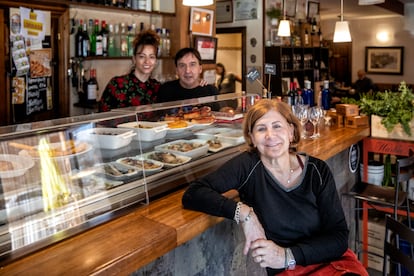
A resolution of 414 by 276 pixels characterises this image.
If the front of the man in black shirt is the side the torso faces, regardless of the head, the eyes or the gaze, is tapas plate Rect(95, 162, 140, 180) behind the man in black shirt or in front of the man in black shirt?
in front

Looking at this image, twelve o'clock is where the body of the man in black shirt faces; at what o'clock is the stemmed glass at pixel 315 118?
The stemmed glass is roughly at 9 o'clock from the man in black shirt.

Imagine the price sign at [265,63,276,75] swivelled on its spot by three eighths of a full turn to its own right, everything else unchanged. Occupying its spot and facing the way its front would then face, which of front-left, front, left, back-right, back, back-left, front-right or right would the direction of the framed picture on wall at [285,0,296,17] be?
front-right

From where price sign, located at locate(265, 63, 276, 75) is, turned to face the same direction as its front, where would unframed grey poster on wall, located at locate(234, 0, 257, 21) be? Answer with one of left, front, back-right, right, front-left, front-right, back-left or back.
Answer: back

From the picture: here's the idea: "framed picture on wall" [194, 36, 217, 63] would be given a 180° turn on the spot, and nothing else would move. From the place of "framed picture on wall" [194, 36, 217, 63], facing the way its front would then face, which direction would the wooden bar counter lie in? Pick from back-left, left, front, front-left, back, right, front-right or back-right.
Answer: back

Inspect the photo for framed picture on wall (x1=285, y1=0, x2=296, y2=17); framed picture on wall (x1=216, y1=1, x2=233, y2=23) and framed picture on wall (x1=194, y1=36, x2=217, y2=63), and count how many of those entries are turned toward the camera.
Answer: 3

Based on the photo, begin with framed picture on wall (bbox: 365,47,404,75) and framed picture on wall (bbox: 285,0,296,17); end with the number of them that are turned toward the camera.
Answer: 2

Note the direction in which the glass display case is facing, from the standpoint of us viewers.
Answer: facing the viewer and to the right of the viewer

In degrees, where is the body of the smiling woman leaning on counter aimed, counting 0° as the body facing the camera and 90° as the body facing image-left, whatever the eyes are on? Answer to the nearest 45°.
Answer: approximately 0°

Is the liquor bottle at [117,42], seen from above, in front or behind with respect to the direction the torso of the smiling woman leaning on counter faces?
behind

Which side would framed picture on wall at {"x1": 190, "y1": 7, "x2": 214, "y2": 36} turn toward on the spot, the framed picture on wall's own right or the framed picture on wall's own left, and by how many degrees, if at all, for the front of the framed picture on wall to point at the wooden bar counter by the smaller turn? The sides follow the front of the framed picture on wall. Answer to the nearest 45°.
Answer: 0° — it already faces it

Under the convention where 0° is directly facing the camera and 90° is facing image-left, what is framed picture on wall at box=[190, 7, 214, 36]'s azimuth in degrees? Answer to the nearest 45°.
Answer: approximately 0°

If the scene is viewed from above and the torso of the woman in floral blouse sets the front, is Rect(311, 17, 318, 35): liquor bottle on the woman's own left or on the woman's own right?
on the woman's own left

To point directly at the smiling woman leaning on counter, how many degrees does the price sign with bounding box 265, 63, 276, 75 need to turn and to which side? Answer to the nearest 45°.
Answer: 0° — it already faces them

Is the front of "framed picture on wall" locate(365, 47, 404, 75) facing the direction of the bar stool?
yes
